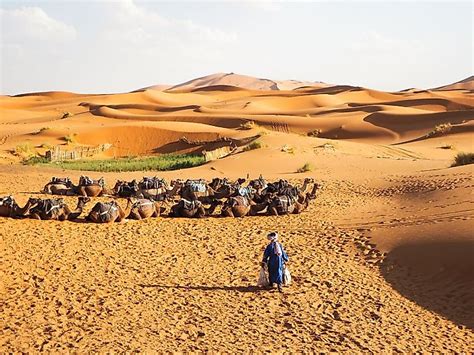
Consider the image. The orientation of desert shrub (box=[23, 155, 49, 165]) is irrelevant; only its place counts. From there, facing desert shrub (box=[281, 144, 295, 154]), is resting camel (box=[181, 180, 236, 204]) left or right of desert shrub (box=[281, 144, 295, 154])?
right

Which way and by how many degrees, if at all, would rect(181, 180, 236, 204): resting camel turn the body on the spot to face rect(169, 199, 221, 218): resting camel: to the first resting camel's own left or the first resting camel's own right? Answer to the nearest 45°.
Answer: approximately 90° to the first resting camel's own right

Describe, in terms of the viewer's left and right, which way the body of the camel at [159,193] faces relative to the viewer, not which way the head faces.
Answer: facing to the right of the viewer

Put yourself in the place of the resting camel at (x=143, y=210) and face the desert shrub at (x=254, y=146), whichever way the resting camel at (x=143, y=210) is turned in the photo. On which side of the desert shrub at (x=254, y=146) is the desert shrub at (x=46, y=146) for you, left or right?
left

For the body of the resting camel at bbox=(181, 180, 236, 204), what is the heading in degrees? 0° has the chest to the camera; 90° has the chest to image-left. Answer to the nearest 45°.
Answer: approximately 270°

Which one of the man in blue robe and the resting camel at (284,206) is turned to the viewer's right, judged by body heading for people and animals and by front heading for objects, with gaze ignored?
the resting camel

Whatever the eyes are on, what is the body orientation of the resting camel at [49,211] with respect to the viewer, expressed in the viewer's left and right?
facing to the right of the viewer

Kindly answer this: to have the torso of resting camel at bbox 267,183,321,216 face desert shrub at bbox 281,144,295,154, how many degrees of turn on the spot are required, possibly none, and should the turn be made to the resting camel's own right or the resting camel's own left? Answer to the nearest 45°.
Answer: approximately 90° to the resting camel's own left

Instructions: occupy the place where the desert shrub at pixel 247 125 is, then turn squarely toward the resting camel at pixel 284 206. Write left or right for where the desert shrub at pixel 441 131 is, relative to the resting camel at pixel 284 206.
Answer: left

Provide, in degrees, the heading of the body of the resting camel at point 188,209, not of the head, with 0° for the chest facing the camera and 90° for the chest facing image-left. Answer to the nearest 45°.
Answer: approximately 270°

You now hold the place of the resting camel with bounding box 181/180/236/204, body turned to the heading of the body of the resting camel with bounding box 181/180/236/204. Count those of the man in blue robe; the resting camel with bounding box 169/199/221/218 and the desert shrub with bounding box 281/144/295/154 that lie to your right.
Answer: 2

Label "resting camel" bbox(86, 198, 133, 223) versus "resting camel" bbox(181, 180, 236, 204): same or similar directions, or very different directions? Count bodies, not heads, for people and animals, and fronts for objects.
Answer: same or similar directions

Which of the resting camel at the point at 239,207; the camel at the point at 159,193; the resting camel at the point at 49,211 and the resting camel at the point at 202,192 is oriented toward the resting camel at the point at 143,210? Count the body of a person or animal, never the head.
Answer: the resting camel at the point at 49,211
